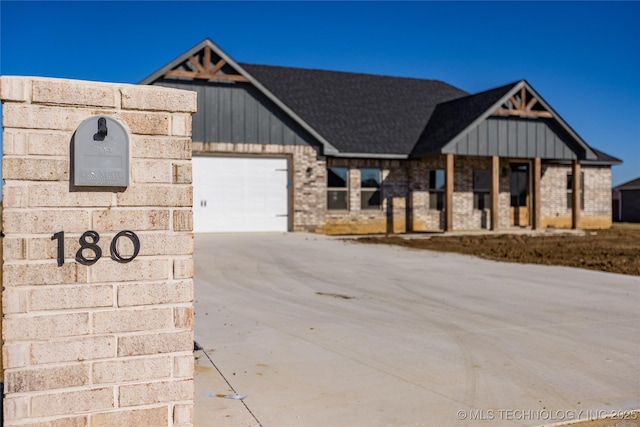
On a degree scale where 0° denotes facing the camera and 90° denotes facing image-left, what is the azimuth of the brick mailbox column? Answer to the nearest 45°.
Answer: approximately 0°

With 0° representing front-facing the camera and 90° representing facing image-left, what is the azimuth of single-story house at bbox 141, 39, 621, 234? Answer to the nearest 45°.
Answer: approximately 0°

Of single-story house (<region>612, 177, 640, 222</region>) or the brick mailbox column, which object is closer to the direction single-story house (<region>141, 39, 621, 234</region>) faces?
the brick mailbox column

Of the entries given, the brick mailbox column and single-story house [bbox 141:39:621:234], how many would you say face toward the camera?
2

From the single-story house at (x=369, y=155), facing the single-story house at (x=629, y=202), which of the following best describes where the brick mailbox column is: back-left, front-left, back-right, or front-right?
back-right

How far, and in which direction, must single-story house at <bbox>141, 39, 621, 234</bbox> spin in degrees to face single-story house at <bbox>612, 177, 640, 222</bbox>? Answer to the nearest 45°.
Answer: approximately 135° to its left

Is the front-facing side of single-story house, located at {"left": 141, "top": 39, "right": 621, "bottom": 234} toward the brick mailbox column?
yes

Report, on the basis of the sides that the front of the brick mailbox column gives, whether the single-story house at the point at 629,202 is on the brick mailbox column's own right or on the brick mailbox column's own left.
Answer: on the brick mailbox column's own left
